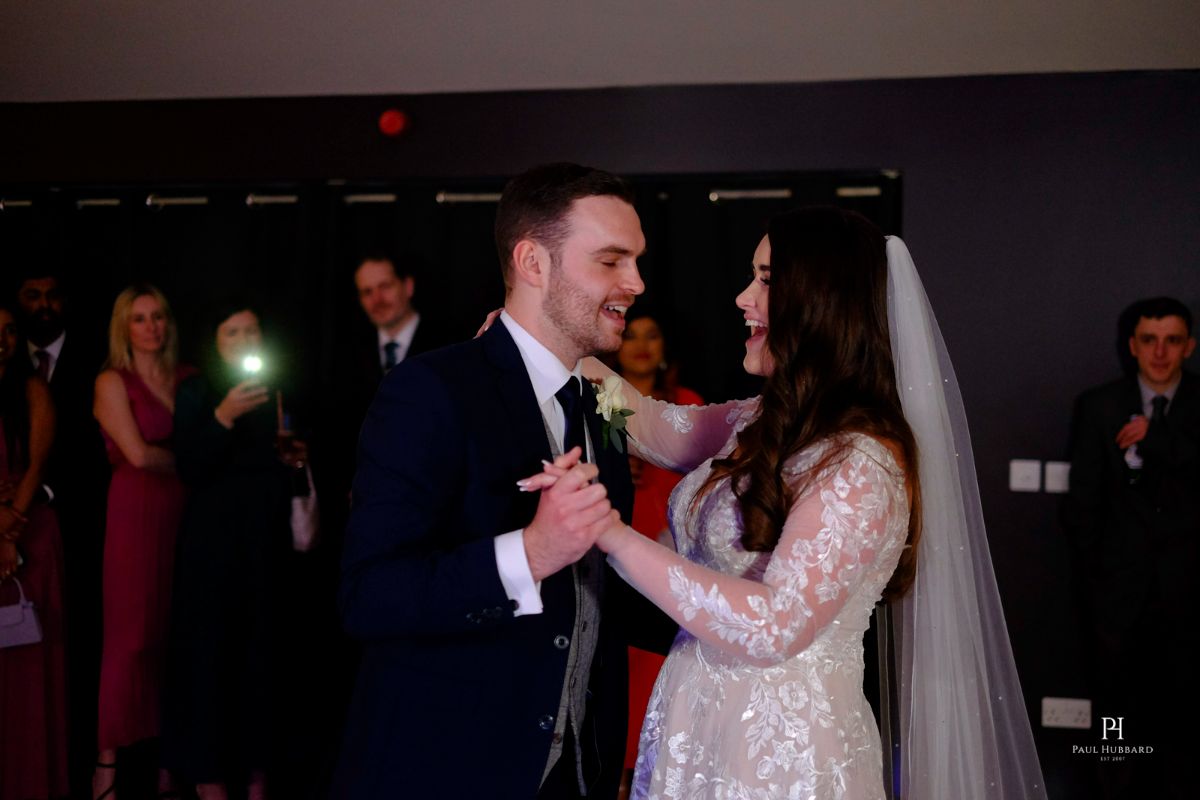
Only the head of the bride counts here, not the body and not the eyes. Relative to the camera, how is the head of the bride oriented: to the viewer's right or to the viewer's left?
to the viewer's left

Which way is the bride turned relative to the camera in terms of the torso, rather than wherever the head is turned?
to the viewer's left

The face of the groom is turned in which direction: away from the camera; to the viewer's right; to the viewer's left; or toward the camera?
to the viewer's right

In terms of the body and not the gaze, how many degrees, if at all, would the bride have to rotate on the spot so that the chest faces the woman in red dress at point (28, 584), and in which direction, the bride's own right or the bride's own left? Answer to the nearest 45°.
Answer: approximately 45° to the bride's own right
